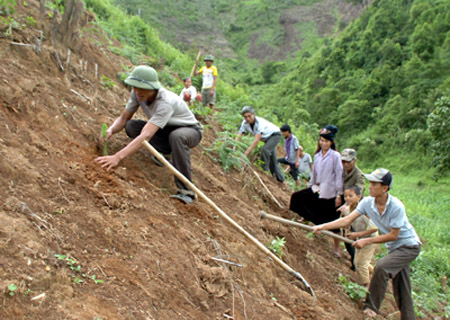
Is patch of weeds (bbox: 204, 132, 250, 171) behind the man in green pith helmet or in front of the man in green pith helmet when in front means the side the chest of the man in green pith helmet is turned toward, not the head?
behind

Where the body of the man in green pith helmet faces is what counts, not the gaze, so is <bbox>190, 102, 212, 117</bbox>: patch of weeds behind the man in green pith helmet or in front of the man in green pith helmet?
behind

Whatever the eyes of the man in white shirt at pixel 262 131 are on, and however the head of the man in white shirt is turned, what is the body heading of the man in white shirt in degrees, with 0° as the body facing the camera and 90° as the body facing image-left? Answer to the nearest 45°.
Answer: approximately 45°

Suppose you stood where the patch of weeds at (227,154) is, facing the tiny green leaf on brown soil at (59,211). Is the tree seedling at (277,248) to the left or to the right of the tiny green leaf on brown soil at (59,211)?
left

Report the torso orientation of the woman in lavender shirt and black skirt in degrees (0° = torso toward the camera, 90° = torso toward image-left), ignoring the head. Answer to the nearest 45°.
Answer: approximately 45°

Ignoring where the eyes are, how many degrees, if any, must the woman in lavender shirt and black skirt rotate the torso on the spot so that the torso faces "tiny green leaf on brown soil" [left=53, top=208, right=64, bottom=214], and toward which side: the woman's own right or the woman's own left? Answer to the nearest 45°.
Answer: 0° — they already face it

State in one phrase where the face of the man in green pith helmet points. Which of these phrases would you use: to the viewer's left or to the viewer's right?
to the viewer's left

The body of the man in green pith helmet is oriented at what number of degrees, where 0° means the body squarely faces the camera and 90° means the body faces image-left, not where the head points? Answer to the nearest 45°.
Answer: approximately 45°

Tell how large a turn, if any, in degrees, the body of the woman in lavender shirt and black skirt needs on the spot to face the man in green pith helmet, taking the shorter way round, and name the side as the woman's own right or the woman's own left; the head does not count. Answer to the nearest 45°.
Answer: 0° — they already face them
